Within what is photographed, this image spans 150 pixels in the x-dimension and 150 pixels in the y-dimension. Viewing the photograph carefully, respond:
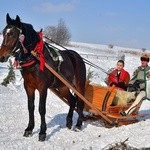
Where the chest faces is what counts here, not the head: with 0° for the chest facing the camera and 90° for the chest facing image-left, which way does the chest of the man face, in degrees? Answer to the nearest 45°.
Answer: approximately 45°

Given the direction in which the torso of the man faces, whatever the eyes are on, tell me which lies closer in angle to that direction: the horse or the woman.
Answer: the horse

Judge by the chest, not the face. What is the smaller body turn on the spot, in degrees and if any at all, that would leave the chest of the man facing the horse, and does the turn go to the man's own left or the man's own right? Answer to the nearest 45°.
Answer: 0° — they already face it

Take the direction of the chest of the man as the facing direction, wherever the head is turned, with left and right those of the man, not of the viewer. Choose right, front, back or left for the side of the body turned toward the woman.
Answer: right

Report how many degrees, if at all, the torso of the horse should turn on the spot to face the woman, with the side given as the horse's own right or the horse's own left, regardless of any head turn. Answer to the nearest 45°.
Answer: approximately 180°

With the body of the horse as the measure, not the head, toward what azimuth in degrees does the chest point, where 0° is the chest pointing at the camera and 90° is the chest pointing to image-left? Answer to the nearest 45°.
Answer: approximately 45°
